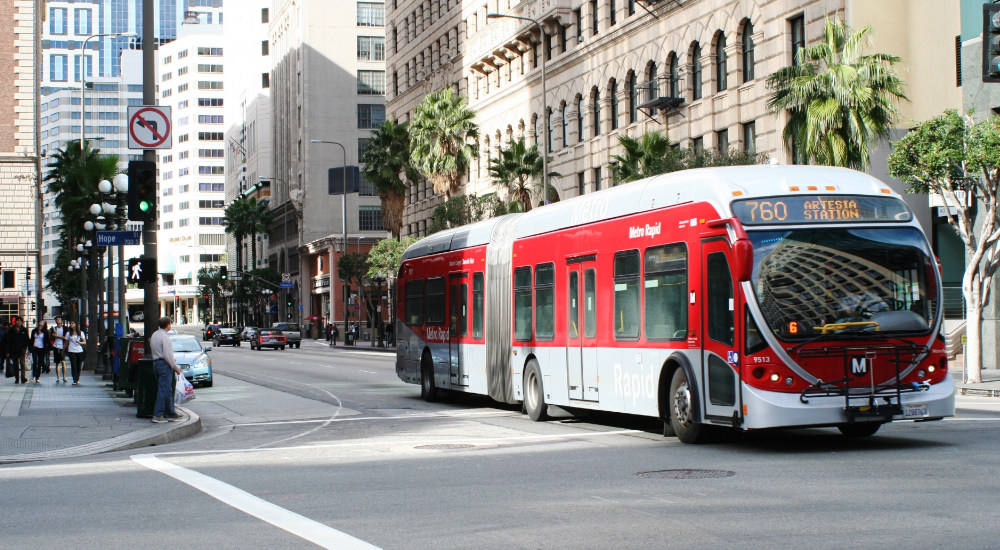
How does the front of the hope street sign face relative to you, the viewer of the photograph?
facing the viewer

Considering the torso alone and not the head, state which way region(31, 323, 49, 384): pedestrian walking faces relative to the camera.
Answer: toward the camera

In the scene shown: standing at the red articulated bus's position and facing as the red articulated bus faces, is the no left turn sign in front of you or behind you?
behind

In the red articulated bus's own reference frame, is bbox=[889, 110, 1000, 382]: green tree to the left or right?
on its left

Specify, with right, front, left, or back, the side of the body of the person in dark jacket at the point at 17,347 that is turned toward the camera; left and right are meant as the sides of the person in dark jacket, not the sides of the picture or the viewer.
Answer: front

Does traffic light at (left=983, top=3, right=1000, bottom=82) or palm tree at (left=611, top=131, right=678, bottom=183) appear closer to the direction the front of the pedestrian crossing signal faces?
the traffic light

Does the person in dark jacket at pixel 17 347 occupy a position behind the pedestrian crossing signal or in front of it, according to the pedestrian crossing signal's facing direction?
behind

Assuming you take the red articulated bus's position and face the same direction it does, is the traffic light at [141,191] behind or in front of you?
behind

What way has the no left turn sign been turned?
toward the camera
